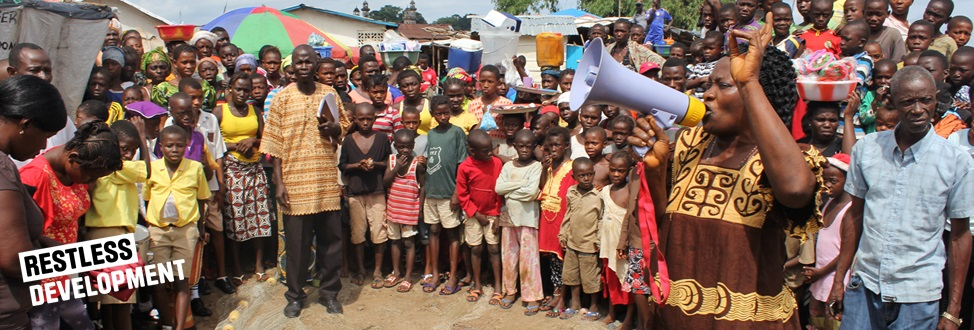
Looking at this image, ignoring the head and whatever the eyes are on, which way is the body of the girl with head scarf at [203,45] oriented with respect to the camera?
toward the camera

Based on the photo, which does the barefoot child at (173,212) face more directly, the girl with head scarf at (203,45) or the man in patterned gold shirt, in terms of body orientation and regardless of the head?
the man in patterned gold shirt

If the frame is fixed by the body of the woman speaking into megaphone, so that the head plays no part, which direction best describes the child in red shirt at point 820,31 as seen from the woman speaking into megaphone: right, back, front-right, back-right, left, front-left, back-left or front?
back-right

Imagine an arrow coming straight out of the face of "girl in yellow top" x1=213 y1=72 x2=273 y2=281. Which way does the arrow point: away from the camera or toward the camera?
toward the camera

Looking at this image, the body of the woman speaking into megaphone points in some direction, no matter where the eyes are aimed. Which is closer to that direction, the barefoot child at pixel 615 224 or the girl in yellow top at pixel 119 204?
the girl in yellow top

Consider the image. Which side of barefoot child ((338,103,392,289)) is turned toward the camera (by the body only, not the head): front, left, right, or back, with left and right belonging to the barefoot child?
front

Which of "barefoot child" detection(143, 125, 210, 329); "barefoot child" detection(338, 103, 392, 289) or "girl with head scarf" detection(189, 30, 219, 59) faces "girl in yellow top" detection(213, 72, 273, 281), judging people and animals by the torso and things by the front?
the girl with head scarf

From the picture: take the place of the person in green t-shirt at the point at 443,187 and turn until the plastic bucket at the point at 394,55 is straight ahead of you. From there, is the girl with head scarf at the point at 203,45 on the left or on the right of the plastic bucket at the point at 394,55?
left

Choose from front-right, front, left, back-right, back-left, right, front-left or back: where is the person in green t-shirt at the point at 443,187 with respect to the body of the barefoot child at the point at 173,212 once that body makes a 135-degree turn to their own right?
back-right

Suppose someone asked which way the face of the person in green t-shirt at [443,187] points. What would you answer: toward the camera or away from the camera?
toward the camera

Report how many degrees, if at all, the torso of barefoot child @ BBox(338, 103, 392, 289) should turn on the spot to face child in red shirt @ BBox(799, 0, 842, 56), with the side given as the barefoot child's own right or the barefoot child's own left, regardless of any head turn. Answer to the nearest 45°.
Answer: approximately 90° to the barefoot child's own left

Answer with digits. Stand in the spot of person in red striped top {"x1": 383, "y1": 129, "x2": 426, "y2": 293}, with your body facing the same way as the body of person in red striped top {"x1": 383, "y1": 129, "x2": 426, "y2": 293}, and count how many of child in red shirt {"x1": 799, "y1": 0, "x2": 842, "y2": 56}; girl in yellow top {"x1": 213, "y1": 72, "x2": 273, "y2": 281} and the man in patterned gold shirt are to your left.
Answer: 1

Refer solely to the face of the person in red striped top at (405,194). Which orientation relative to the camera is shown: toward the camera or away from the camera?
toward the camera

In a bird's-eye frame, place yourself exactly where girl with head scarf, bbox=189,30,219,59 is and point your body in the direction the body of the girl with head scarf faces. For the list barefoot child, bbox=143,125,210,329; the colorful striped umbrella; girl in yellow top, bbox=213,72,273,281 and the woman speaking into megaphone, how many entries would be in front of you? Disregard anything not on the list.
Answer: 3

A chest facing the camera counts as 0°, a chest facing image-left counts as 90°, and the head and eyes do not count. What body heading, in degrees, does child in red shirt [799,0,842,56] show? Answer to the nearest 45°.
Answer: approximately 0°
